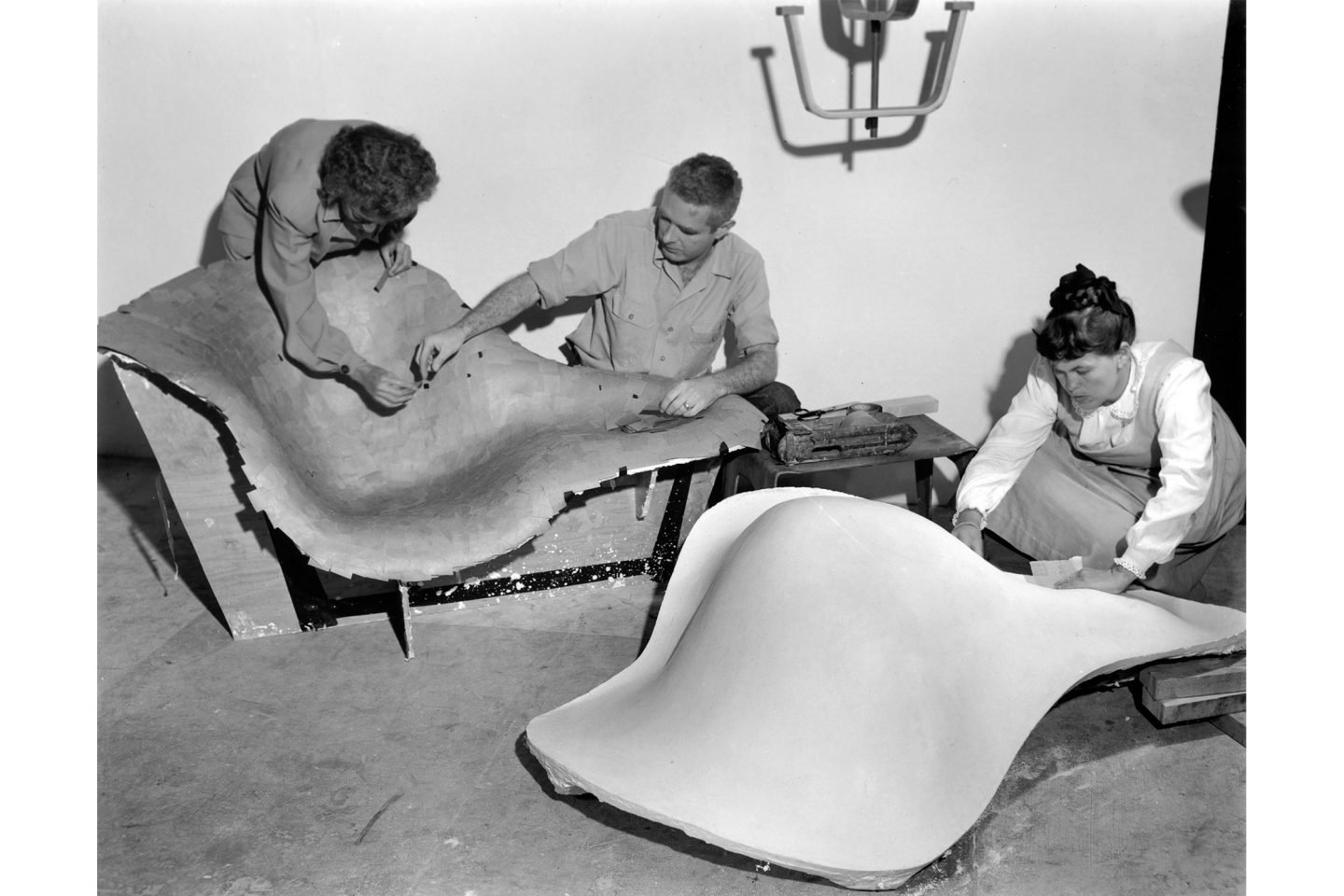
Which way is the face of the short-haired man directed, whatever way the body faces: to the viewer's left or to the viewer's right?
to the viewer's left

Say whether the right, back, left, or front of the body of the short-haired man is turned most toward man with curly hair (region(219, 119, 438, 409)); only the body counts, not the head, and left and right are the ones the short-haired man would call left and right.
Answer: right

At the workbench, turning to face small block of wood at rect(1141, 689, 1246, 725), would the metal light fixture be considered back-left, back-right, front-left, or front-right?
back-left

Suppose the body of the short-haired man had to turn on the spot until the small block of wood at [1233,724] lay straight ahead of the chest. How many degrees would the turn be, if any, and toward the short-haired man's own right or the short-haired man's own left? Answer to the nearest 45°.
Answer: approximately 45° to the short-haired man's own left

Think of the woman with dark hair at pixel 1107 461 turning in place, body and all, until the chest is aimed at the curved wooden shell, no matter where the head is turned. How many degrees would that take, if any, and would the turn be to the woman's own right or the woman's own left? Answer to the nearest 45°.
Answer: approximately 45° to the woman's own right

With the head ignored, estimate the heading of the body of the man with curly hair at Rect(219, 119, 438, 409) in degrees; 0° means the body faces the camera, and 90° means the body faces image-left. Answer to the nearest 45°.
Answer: approximately 315°
